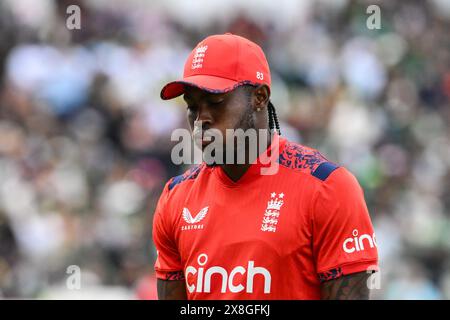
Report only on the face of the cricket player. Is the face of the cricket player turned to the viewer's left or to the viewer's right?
to the viewer's left

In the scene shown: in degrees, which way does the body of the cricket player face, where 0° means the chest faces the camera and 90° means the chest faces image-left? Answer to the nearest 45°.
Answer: approximately 45°
